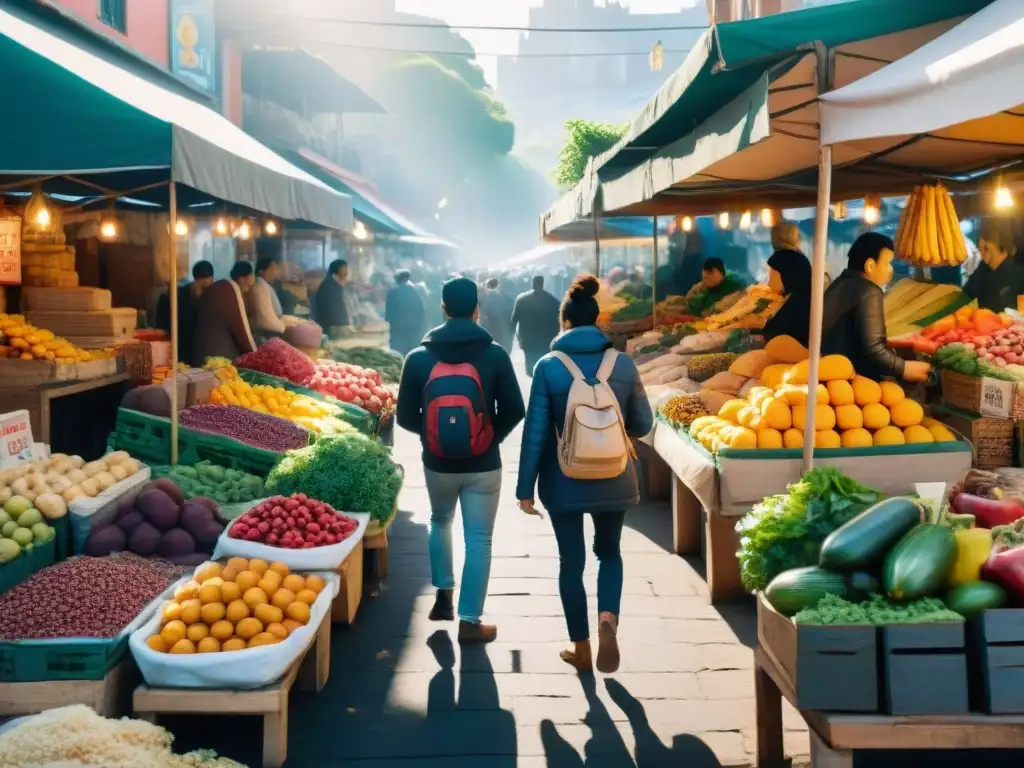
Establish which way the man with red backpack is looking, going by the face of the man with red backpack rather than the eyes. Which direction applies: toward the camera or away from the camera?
away from the camera

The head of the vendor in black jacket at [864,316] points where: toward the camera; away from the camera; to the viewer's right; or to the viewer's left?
to the viewer's right

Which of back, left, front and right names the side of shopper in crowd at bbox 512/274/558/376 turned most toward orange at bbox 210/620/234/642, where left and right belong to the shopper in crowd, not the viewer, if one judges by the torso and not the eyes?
back

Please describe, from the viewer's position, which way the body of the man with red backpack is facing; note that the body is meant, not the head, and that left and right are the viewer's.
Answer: facing away from the viewer

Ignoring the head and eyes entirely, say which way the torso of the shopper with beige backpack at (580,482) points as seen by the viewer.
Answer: away from the camera

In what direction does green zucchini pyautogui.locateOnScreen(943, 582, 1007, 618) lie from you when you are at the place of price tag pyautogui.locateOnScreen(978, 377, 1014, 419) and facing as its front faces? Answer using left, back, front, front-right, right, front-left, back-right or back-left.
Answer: front

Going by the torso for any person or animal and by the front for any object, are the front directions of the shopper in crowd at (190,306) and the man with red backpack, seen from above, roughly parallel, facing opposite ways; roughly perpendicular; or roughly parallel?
roughly perpendicular

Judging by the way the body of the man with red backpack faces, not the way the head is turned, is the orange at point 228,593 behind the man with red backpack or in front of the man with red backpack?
behind

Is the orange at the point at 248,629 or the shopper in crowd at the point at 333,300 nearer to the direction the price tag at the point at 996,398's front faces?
the orange

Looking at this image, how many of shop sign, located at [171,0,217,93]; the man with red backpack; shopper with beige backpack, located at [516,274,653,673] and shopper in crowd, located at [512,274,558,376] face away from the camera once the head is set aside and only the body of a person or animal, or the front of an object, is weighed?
3

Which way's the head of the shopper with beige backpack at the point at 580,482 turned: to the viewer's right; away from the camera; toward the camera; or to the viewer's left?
away from the camera

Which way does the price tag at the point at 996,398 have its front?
toward the camera

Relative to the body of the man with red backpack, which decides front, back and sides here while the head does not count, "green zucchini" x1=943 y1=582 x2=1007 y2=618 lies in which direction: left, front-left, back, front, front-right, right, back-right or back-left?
back-right

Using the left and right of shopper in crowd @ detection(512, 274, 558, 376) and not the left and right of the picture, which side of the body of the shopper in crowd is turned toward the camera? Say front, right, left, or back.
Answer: back
